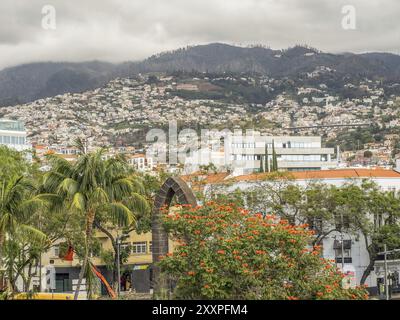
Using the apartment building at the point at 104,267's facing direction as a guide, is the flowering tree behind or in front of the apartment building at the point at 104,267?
in front

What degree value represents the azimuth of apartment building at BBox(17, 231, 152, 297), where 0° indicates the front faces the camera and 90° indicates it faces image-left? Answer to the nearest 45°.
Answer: approximately 0°

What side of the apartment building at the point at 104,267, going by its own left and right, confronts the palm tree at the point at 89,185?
front

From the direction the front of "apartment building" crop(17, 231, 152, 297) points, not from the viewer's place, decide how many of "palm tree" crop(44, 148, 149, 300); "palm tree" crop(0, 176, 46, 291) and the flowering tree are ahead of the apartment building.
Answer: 3

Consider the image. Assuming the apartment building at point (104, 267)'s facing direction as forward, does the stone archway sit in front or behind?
in front

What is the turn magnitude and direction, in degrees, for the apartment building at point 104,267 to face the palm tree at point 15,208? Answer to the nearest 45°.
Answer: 0° — it already faces it
